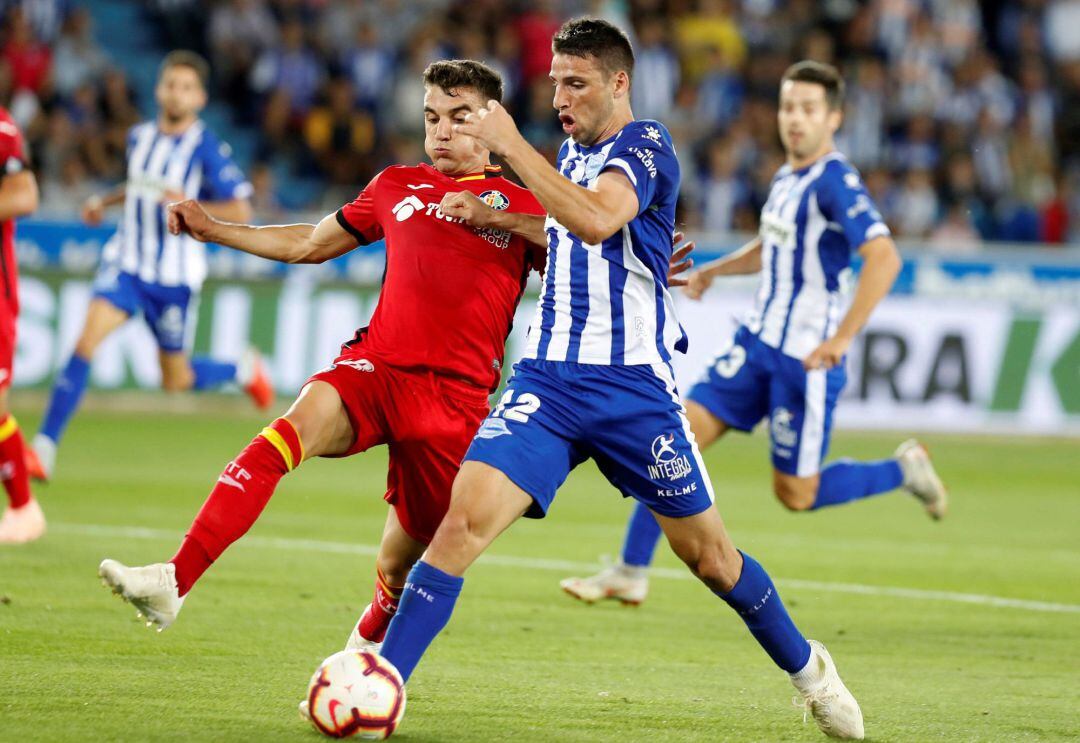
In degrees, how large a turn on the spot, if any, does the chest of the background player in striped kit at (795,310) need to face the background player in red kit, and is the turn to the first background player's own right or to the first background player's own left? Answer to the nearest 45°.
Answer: approximately 45° to the first background player's own right

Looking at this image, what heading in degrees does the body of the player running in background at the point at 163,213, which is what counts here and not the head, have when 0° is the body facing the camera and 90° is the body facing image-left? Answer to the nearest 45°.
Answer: approximately 45°

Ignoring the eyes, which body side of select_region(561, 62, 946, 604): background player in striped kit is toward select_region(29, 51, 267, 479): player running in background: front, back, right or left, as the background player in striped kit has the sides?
right

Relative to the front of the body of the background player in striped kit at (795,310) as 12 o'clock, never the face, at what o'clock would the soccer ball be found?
The soccer ball is roughly at 11 o'clock from the background player in striped kit.

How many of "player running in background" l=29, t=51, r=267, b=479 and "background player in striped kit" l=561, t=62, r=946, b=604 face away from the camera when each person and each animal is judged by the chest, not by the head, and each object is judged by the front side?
0

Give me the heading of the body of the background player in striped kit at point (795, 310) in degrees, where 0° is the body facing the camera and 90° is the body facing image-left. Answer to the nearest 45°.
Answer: approximately 45°

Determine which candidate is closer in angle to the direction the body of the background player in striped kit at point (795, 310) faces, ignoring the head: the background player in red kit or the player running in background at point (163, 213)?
the background player in red kit

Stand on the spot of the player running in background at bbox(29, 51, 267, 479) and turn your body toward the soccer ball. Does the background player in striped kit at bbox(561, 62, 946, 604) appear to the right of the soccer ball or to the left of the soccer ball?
left
